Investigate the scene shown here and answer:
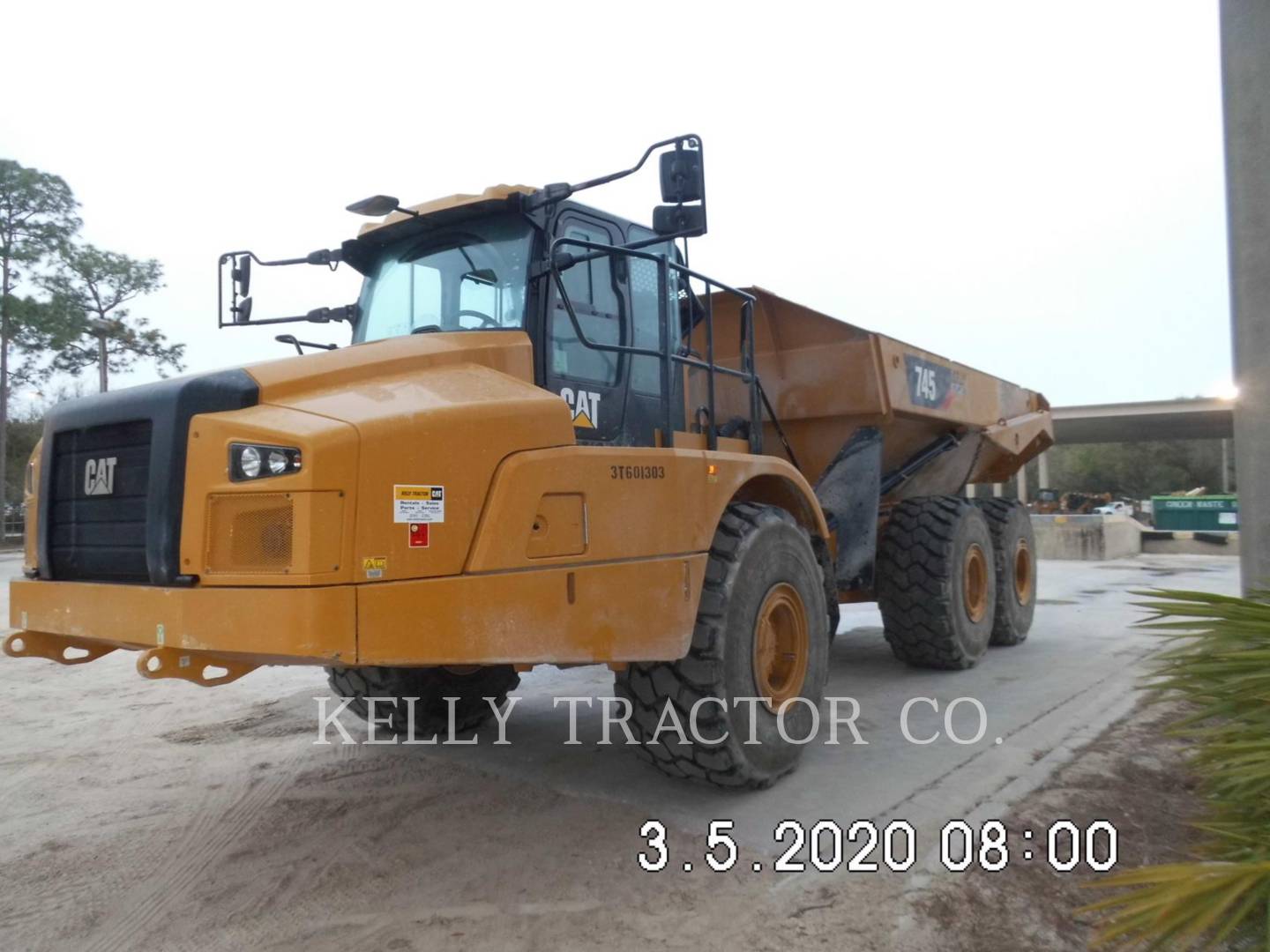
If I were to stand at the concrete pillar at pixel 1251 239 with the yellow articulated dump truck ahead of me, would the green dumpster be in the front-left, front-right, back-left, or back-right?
back-right

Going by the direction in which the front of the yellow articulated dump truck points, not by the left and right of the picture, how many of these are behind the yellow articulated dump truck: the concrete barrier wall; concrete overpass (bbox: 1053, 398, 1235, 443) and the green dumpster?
3

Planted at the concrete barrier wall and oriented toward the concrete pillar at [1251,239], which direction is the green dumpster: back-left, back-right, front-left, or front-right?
back-left

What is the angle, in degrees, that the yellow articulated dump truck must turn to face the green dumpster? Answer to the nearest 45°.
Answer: approximately 180°

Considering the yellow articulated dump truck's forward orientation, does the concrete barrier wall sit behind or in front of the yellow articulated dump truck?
behind

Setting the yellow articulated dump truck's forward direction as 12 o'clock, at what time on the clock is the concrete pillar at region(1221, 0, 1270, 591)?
The concrete pillar is roughly at 7 o'clock from the yellow articulated dump truck.

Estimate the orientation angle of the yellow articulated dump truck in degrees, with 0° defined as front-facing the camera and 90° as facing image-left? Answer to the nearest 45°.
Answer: approximately 45°

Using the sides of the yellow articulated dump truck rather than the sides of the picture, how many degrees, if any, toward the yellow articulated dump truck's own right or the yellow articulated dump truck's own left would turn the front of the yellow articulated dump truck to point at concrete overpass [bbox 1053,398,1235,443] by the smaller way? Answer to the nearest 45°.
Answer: approximately 180°

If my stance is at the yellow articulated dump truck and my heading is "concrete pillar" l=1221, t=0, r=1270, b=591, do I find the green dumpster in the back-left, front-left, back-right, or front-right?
front-left
